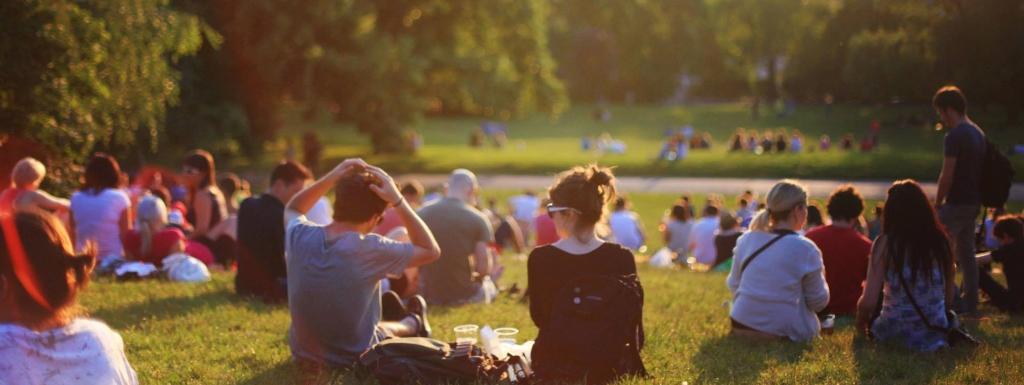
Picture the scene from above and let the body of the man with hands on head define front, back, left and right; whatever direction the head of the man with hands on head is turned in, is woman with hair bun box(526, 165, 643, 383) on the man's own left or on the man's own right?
on the man's own right

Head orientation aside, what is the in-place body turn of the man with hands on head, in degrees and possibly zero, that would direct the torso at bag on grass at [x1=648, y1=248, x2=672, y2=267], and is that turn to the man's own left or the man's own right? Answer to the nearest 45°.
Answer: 0° — they already face it

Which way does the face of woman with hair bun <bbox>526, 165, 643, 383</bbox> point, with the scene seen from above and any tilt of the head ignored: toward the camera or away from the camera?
away from the camera

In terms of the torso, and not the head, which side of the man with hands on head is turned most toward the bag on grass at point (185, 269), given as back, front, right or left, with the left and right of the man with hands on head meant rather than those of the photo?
left

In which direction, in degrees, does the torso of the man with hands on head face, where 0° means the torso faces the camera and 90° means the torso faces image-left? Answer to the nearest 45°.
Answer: approximately 225°

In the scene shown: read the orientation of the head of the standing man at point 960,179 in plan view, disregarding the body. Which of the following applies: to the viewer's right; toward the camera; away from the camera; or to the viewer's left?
to the viewer's left

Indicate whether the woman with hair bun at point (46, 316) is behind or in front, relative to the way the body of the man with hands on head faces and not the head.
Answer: behind
